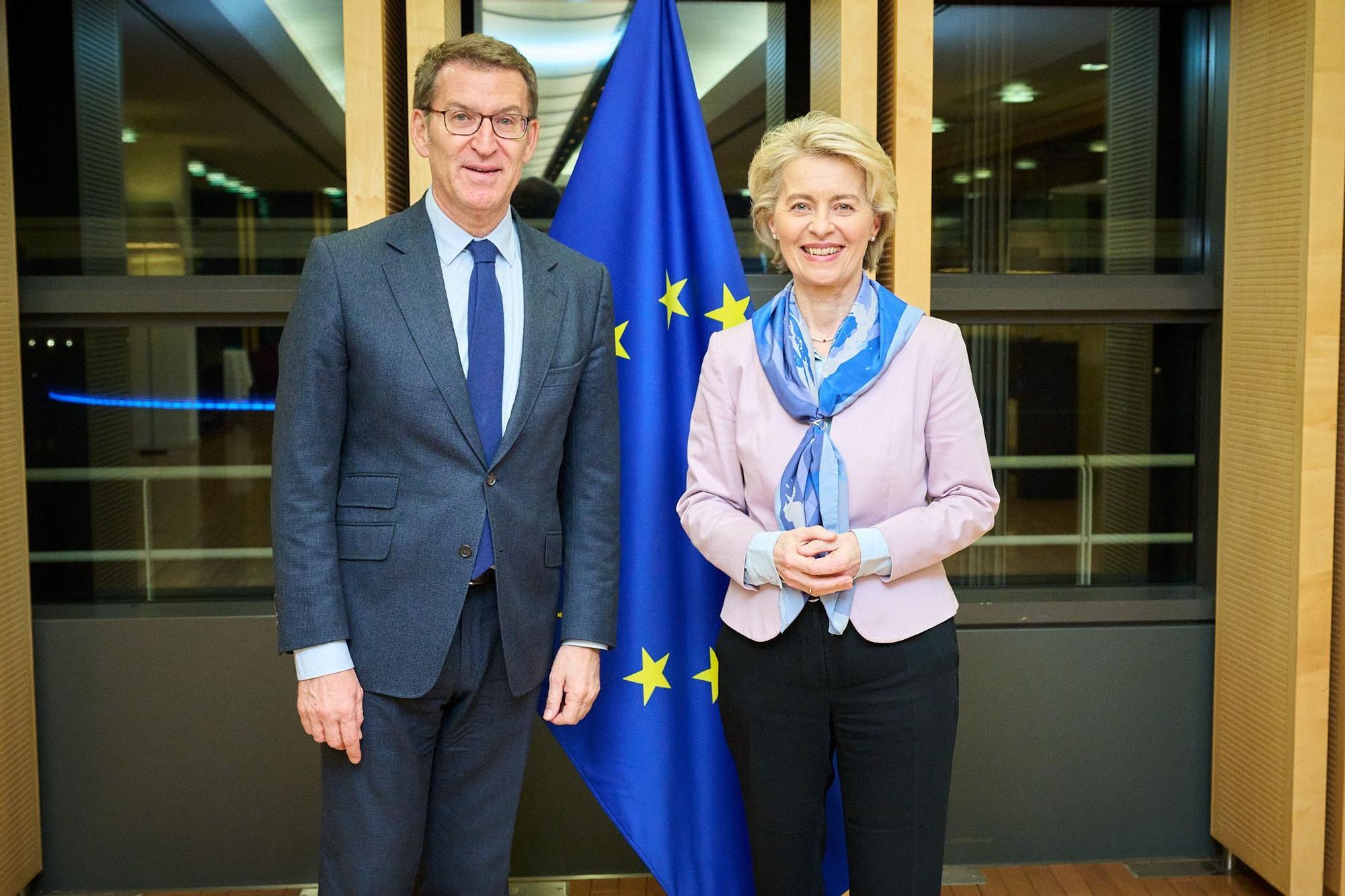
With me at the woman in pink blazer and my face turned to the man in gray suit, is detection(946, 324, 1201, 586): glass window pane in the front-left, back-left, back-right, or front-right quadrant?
back-right

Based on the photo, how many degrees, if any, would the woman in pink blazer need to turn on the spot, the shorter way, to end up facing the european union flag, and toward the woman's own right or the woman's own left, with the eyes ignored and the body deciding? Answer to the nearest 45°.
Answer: approximately 135° to the woman's own right

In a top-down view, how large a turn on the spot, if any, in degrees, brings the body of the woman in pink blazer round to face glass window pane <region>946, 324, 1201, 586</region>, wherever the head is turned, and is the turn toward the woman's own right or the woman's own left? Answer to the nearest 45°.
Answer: approximately 135° to the woman's own left

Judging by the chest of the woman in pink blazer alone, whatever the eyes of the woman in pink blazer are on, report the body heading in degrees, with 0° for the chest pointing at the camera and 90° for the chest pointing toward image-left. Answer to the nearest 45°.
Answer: approximately 0°

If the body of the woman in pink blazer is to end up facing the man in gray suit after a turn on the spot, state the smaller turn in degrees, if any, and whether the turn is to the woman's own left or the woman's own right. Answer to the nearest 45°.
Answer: approximately 90° to the woman's own right

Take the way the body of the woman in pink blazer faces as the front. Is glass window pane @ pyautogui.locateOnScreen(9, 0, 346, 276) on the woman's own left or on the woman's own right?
on the woman's own right

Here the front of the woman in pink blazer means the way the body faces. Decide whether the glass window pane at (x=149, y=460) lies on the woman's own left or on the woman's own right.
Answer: on the woman's own right

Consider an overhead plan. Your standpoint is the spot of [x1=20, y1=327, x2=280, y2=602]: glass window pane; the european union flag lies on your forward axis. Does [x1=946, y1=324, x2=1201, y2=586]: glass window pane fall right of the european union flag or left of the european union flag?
left
